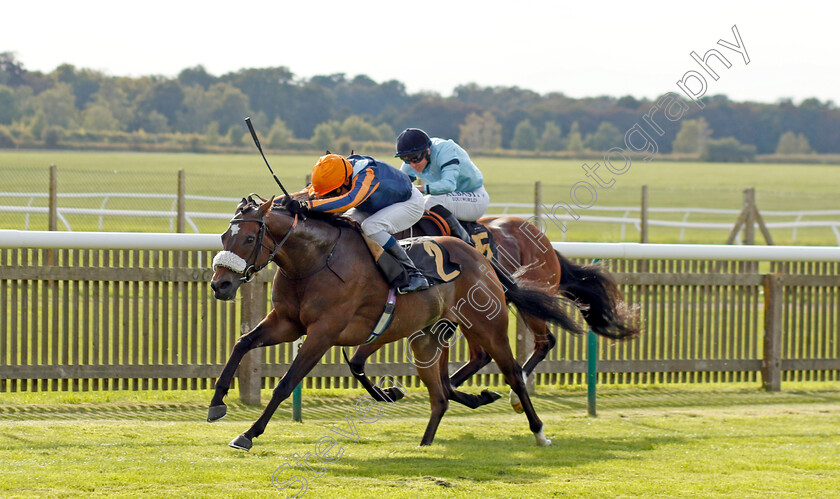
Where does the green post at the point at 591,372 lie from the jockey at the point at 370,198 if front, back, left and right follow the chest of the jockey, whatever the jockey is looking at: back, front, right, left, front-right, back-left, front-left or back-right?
back-right

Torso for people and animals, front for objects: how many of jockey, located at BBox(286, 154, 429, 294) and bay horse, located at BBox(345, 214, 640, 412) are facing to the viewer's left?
2

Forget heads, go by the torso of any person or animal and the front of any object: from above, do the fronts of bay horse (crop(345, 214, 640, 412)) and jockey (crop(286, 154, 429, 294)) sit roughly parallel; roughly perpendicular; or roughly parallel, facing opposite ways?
roughly parallel

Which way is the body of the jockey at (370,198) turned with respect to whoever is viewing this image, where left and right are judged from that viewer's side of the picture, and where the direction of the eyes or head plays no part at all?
facing to the left of the viewer

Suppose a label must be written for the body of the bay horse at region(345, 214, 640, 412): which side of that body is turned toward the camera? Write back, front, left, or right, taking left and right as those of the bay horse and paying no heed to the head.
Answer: left

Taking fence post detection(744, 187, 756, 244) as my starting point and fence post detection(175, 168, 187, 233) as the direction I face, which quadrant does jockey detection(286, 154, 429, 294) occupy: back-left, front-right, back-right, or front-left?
front-left

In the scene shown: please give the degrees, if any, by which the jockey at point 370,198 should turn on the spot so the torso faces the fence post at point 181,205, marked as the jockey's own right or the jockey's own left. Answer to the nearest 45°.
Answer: approximately 90° to the jockey's own right

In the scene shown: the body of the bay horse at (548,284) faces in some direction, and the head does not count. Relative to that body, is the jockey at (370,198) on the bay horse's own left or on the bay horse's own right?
on the bay horse's own left
